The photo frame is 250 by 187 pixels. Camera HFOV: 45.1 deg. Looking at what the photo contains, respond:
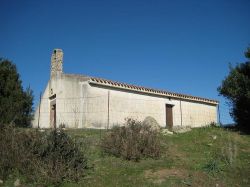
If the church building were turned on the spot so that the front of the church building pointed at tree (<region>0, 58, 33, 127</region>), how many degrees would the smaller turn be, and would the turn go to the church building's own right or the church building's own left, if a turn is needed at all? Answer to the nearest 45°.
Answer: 0° — it already faces it

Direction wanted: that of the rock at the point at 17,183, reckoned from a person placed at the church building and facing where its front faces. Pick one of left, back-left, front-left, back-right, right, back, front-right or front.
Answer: front-left

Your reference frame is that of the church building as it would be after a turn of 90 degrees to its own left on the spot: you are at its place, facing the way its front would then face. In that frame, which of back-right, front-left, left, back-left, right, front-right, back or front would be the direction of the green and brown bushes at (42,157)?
front-right

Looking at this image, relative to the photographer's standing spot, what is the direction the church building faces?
facing the viewer and to the left of the viewer

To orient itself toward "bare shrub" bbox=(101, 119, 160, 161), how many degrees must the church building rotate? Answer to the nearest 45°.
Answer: approximately 45° to its left

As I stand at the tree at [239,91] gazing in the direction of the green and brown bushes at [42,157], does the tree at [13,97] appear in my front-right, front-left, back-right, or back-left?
front-right

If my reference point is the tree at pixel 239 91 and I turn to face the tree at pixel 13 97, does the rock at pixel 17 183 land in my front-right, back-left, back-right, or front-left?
front-left
